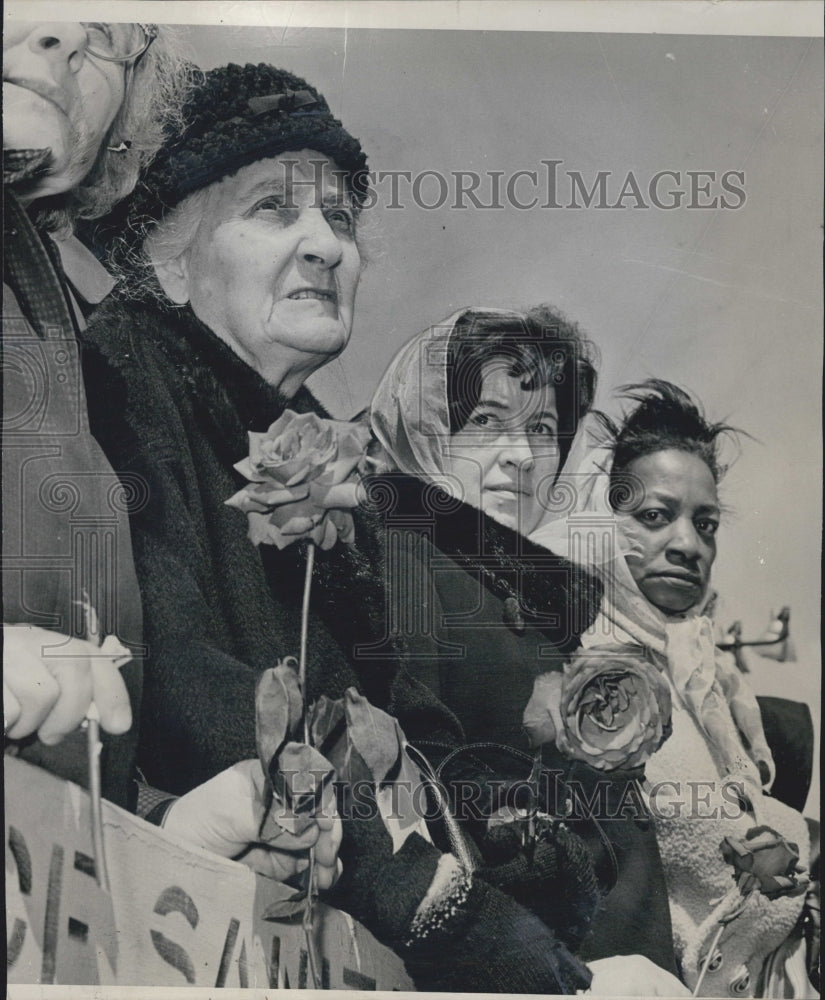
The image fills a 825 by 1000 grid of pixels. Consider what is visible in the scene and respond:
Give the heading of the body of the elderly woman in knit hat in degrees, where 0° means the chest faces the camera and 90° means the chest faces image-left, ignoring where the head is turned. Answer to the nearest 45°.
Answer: approximately 315°

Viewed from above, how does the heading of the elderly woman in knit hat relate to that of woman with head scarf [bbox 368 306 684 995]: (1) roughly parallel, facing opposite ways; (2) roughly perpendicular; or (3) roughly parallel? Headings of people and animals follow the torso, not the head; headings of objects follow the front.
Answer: roughly parallel

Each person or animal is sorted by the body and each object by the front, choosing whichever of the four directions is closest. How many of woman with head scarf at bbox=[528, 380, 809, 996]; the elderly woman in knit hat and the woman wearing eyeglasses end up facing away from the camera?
0

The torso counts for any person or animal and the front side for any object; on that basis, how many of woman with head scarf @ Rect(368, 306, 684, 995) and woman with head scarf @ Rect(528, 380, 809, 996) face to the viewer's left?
0

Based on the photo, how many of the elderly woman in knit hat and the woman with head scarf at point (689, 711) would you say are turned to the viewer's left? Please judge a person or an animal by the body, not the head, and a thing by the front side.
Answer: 0

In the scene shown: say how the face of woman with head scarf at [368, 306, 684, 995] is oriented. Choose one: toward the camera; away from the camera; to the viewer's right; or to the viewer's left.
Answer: toward the camera

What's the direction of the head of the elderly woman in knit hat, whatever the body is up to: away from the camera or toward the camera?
toward the camera

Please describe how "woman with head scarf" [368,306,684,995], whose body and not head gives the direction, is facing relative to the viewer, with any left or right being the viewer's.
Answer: facing the viewer and to the right of the viewer
